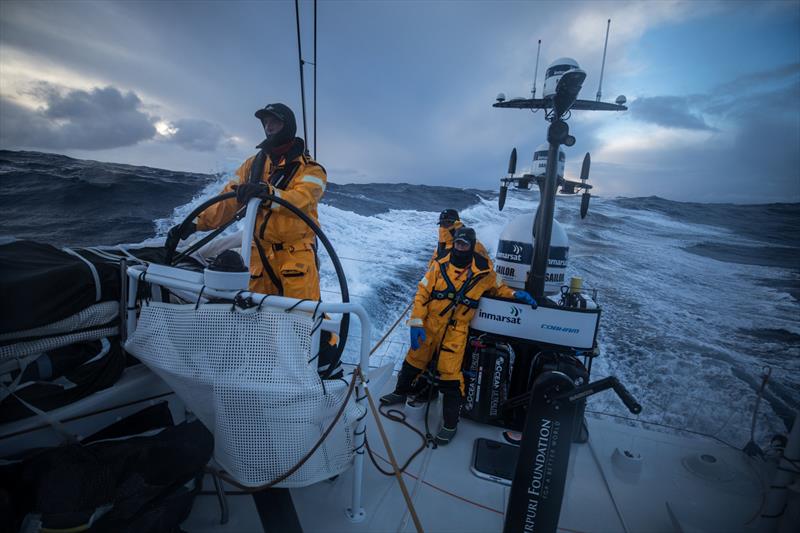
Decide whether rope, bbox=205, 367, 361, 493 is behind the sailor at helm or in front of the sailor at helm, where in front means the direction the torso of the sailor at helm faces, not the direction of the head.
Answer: in front

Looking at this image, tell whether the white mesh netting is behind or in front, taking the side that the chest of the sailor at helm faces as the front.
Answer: in front

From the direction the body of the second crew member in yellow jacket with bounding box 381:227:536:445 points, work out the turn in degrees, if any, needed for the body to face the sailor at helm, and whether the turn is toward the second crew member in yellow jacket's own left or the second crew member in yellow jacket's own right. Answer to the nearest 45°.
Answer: approximately 45° to the second crew member in yellow jacket's own right

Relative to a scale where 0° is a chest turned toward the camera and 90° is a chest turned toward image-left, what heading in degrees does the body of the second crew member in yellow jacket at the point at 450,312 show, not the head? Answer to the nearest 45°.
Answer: approximately 0°

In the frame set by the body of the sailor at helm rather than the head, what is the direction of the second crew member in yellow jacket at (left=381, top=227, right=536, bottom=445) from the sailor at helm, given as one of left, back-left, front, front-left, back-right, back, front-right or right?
back-left

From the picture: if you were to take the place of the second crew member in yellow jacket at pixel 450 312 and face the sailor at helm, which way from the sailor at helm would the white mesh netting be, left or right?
left

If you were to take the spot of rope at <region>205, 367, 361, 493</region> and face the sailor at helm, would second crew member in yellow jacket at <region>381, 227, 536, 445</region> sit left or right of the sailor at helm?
right

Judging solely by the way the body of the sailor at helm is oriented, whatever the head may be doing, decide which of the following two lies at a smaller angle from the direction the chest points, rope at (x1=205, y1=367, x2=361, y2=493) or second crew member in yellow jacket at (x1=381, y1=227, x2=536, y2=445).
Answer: the rope

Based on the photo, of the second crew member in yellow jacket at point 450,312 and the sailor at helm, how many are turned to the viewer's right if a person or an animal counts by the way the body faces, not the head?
0
